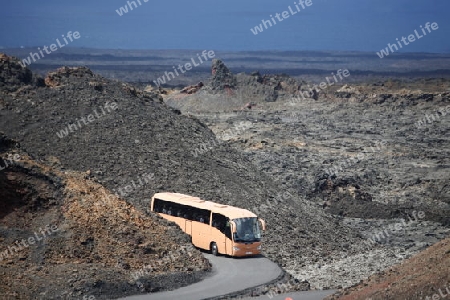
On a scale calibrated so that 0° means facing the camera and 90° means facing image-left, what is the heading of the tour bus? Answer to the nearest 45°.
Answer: approximately 315°
